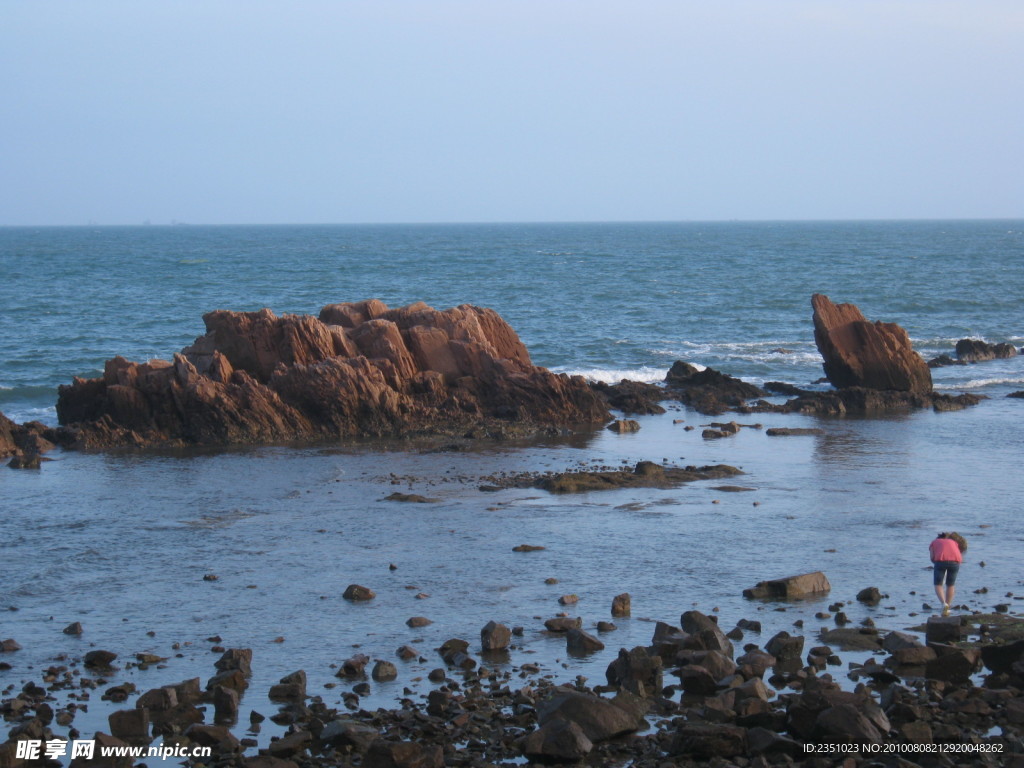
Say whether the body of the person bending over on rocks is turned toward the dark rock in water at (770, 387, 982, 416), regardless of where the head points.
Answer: yes

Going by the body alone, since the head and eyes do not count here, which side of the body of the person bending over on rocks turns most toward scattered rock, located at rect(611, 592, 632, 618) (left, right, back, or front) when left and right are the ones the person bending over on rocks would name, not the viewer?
left

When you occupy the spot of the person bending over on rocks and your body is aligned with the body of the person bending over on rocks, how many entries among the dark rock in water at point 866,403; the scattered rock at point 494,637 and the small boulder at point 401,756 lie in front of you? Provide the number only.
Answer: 1

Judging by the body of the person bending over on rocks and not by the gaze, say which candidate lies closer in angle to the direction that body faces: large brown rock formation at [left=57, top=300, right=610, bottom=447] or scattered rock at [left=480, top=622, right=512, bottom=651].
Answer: the large brown rock formation

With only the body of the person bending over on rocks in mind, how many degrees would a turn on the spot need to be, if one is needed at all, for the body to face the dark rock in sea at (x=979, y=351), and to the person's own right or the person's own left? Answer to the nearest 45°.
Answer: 0° — they already face it

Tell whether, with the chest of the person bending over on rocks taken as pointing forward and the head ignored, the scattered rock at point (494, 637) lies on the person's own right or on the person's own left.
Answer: on the person's own left

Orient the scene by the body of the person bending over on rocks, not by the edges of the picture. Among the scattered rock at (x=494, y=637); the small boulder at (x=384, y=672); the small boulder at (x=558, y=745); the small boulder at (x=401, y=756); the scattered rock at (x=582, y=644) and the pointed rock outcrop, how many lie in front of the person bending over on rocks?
1

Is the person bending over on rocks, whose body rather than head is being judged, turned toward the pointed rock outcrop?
yes

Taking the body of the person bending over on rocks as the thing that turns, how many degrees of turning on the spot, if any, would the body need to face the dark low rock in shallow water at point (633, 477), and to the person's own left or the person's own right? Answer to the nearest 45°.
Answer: approximately 45° to the person's own left

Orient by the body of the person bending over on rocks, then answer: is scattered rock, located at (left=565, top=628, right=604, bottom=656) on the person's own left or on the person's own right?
on the person's own left

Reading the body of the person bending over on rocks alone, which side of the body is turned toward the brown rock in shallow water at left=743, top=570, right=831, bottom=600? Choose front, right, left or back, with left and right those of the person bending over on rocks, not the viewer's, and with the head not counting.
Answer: left

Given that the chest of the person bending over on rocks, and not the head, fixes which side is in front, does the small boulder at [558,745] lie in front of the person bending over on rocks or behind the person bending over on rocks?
behind

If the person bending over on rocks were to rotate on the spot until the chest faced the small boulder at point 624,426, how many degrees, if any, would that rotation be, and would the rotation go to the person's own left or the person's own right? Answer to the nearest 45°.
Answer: approximately 45° to the person's own left

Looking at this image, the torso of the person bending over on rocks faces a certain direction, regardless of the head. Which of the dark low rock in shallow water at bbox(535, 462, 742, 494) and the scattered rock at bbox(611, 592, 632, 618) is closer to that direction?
the dark low rock in shallow water

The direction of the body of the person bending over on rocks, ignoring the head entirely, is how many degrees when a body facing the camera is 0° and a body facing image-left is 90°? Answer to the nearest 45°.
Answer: approximately 180°
